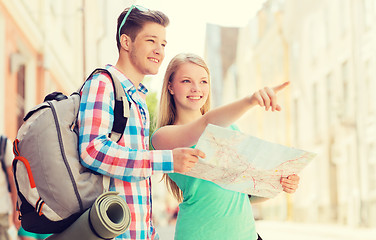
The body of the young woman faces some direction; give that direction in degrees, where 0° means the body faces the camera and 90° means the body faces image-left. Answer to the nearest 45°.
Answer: approximately 315°
